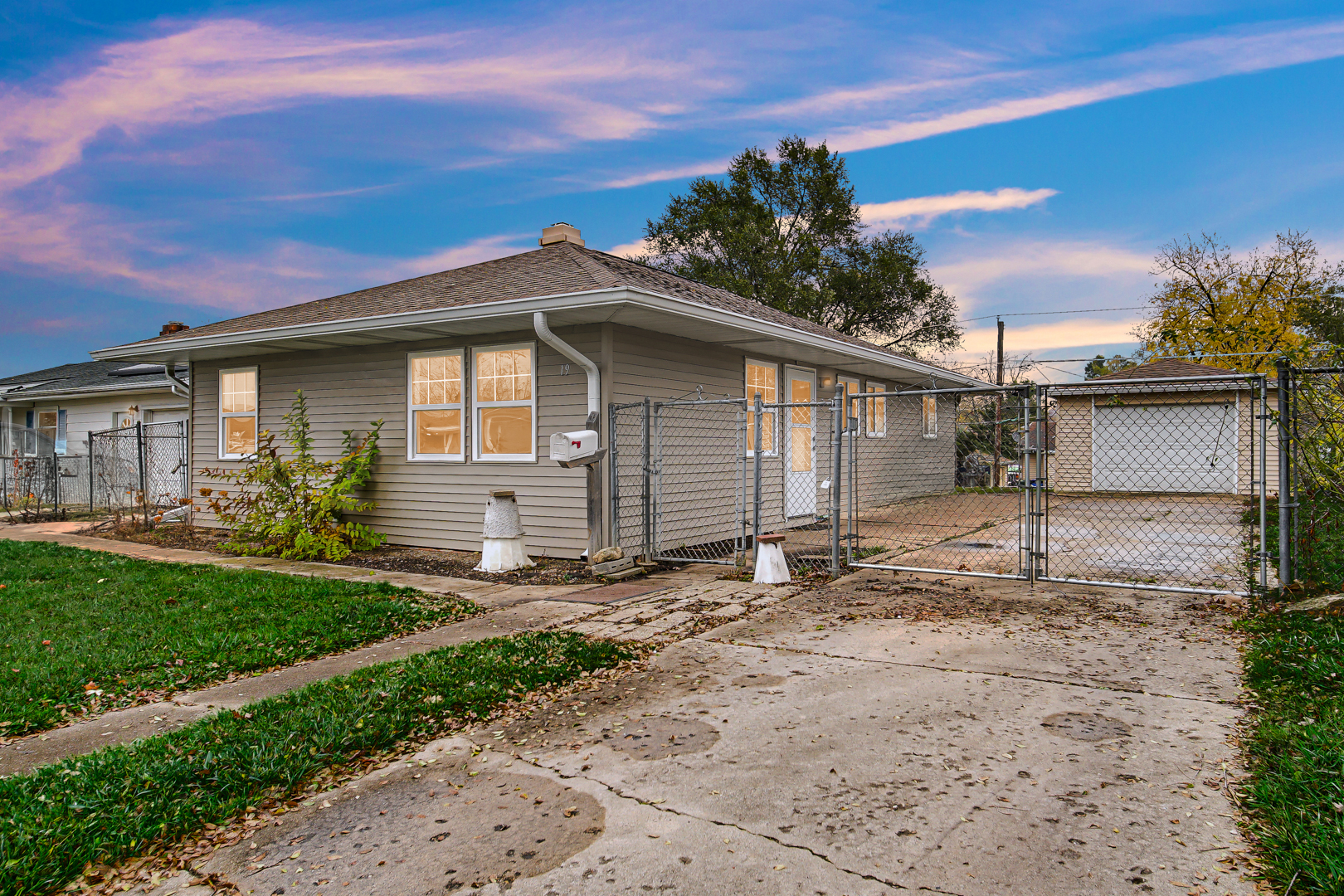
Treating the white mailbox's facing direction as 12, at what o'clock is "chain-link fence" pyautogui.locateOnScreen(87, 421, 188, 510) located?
The chain-link fence is roughly at 3 o'clock from the white mailbox.

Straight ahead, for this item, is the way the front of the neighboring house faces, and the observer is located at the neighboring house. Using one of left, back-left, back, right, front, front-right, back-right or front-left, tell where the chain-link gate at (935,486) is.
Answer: left

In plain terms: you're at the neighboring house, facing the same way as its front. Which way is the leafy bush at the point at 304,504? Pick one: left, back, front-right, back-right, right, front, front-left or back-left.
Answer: front-left

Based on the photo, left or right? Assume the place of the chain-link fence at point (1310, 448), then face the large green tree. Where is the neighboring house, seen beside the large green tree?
left

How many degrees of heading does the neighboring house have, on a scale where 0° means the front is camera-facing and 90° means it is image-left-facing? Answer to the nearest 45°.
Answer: approximately 45°

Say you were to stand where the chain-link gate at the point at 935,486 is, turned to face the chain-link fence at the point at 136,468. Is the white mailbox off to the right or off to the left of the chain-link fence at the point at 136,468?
left

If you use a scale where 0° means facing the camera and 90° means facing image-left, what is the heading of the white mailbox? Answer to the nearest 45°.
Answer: approximately 45°
